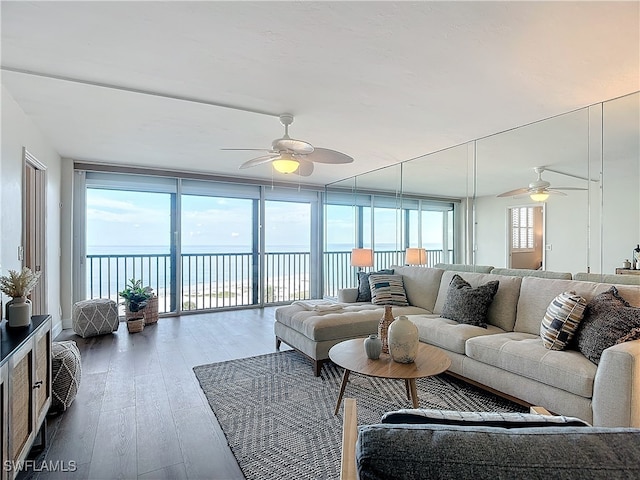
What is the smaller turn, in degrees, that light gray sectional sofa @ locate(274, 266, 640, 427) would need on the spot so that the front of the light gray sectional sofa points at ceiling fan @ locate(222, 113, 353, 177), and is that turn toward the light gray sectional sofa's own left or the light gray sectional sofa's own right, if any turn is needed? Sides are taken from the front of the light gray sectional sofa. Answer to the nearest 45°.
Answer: approximately 45° to the light gray sectional sofa's own right

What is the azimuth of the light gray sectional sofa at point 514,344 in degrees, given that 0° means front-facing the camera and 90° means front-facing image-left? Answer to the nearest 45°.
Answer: approximately 45°

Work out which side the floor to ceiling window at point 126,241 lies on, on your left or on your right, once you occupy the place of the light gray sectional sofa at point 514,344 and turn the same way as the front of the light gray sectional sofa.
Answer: on your right

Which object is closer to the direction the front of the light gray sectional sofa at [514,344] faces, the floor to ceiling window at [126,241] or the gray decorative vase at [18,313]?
the gray decorative vase

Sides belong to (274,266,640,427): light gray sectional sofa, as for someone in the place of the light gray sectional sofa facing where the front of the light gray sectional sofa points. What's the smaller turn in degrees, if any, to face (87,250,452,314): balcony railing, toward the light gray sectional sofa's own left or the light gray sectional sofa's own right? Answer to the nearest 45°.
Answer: approximately 90° to the light gray sectional sofa's own right

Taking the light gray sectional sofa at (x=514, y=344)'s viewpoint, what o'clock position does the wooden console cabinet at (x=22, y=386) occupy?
The wooden console cabinet is roughly at 12 o'clock from the light gray sectional sofa.

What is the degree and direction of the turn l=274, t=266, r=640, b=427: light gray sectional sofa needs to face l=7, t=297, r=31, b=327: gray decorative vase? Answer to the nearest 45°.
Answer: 0° — it already faces it
